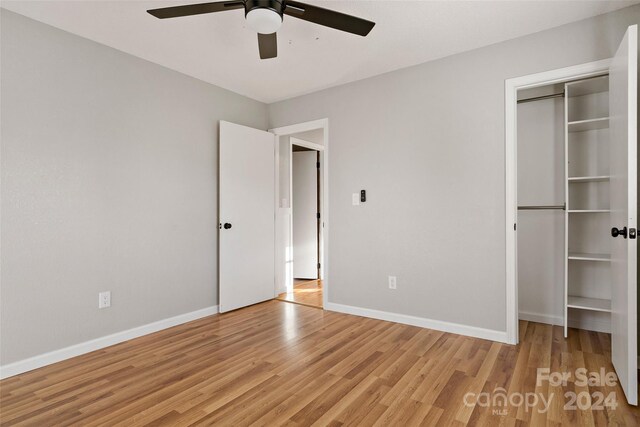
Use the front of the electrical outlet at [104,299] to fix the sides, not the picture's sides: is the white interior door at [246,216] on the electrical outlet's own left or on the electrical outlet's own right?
on the electrical outlet's own left

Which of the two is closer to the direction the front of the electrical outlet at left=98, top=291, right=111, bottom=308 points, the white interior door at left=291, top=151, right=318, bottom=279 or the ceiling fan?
the ceiling fan

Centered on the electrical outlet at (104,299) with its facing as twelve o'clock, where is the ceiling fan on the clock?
The ceiling fan is roughly at 11 o'clock from the electrical outlet.

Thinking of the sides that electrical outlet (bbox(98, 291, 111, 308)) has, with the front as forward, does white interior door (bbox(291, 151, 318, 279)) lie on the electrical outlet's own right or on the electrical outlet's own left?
on the electrical outlet's own left
